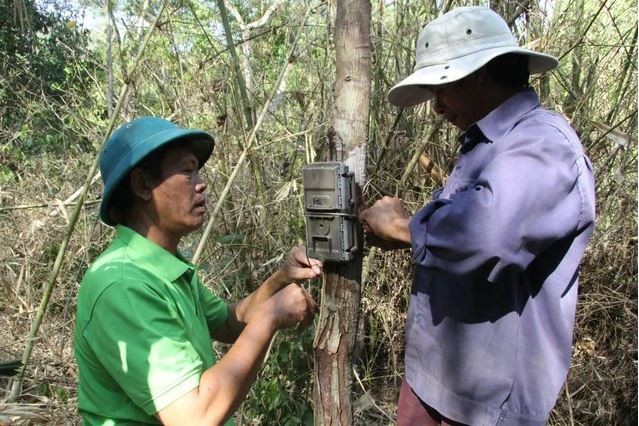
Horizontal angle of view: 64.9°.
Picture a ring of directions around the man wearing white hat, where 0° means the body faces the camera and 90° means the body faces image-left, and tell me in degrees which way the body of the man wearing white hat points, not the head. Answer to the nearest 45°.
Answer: approximately 90°

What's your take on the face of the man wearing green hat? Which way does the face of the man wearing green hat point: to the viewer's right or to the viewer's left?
to the viewer's right

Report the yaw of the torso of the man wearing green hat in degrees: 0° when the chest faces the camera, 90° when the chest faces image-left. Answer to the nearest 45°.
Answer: approximately 270°

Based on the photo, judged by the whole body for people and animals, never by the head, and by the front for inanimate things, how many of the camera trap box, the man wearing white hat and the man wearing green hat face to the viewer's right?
1

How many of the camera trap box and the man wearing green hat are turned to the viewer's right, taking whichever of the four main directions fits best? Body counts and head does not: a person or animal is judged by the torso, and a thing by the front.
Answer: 1

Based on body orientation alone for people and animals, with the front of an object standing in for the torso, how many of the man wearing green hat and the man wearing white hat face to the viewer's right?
1

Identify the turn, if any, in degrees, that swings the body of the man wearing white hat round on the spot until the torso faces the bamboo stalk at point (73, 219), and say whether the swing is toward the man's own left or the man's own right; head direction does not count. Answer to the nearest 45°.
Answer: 0° — they already face it

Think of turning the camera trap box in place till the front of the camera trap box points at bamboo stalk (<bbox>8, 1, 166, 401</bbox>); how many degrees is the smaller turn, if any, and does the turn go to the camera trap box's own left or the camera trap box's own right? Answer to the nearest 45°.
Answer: approximately 90° to the camera trap box's own right

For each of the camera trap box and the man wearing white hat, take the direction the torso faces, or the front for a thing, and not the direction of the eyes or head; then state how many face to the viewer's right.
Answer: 0

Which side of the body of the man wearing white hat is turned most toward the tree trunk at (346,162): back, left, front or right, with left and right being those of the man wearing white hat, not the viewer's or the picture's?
front

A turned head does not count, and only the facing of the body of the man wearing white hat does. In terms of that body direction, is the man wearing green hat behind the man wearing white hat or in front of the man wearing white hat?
in front

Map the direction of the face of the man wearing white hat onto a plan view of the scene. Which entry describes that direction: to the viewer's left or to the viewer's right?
to the viewer's left

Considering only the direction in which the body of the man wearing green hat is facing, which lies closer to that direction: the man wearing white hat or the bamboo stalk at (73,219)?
the man wearing white hat

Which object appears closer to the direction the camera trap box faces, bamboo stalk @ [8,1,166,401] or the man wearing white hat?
the bamboo stalk
